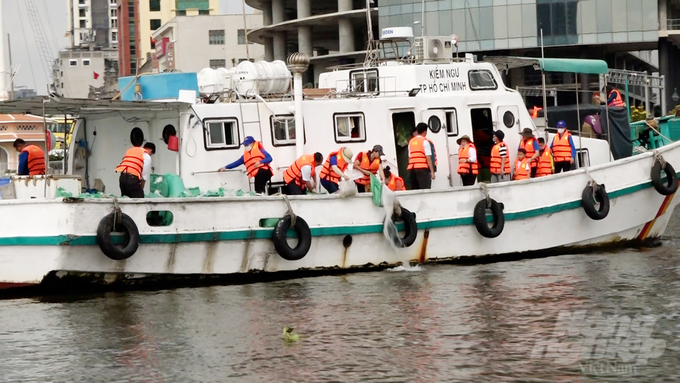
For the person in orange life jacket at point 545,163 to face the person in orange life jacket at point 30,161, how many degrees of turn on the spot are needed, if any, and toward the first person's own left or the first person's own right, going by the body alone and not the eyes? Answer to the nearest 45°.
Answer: approximately 45° to the first person's own right

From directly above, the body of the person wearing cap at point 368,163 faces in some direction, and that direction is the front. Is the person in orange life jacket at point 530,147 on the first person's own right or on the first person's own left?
on the first person's own left

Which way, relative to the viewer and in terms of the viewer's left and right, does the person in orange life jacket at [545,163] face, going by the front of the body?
facing the viewer and to the left of the viewer

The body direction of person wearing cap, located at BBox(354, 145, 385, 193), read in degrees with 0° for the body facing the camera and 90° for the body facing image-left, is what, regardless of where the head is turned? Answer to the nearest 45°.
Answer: approximately 315°

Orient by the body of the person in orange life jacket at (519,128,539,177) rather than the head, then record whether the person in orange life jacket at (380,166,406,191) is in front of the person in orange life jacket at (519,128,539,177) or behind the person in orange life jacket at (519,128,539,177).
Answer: in front

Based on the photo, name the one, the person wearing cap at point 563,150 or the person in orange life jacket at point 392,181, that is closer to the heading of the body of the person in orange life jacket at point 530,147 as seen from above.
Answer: the person in orange life jacket
